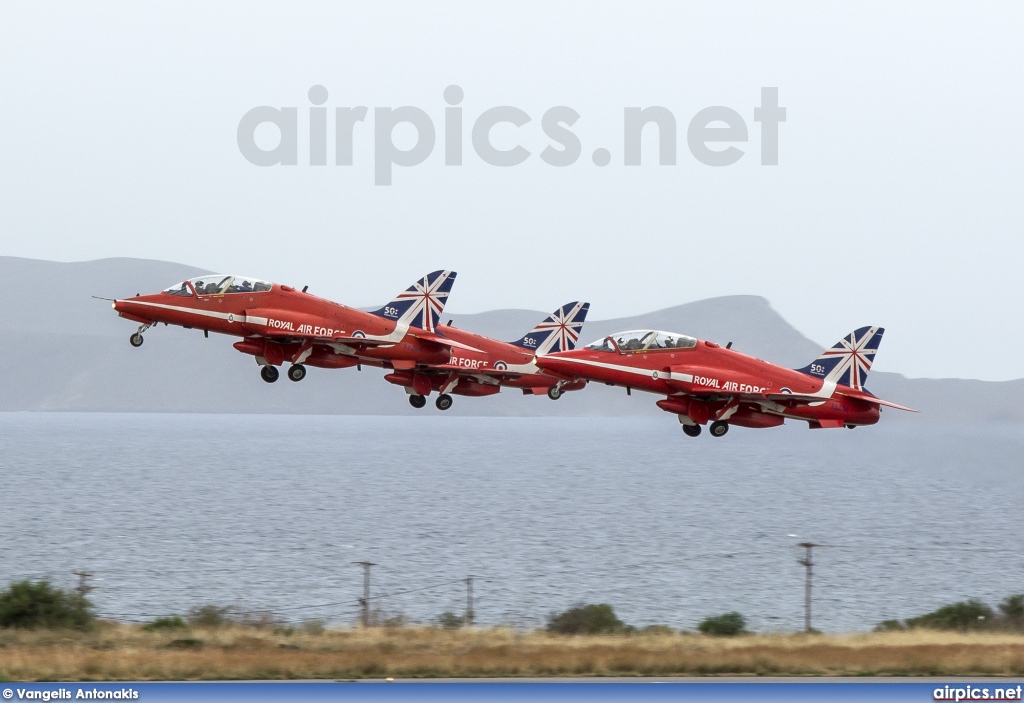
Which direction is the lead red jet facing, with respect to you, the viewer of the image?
facing to the left of the viewer
